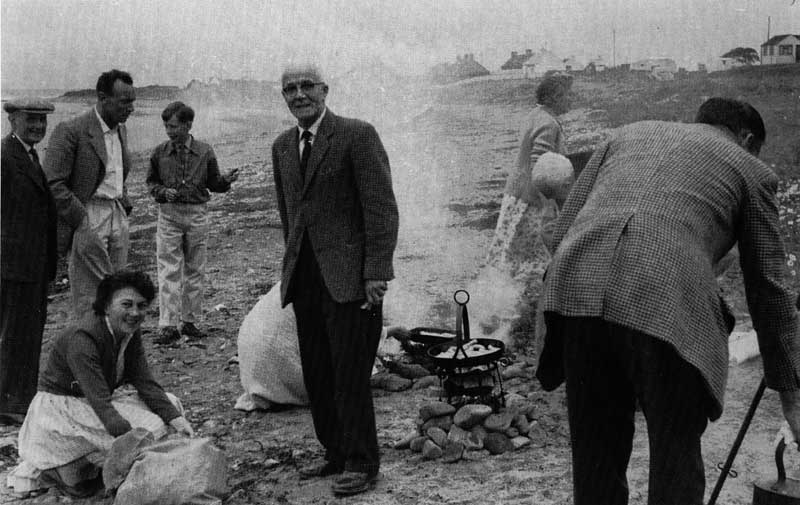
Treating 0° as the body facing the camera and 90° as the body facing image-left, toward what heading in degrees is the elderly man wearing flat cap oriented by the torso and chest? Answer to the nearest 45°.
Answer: approximately 315°

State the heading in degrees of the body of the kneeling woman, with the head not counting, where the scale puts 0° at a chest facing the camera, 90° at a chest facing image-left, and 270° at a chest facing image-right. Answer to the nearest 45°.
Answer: approximately 315°

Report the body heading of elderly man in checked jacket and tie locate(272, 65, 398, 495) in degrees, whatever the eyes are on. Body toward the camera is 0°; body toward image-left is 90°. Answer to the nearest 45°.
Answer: approximately 45°
